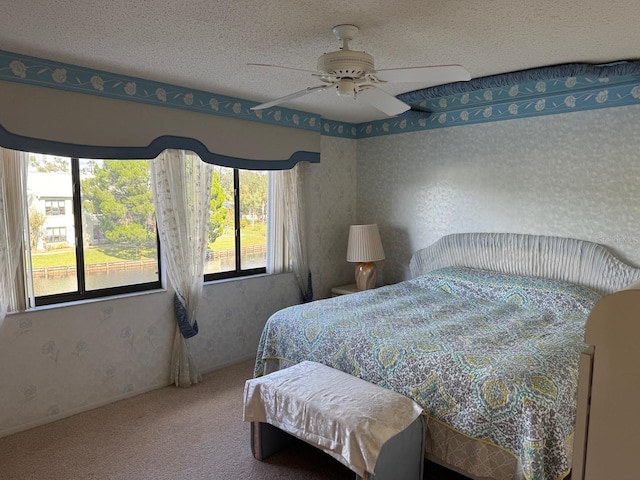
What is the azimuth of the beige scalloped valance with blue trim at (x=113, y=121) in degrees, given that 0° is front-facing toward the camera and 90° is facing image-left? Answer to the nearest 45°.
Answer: approximately 315°

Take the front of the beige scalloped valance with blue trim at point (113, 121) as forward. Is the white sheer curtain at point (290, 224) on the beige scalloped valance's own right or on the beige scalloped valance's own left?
on the beige scalloped valance's own left

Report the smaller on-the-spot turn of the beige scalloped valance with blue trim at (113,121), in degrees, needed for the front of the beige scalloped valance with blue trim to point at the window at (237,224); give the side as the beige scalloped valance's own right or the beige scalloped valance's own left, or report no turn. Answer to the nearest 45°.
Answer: approximately 90° to the beige scalloped valance's own left

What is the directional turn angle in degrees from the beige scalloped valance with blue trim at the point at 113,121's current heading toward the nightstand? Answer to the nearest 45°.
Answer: approximately 45° to its left

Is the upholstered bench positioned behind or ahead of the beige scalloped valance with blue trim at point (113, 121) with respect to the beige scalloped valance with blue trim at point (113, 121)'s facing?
ahead

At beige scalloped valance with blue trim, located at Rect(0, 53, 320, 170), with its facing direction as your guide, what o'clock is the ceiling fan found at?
The ceiling fan is roughly at 12 o'clock from the beige scalloped valance with blue trim.

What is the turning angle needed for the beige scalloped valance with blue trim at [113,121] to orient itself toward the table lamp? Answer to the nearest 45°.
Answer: approximately 45° to its left
